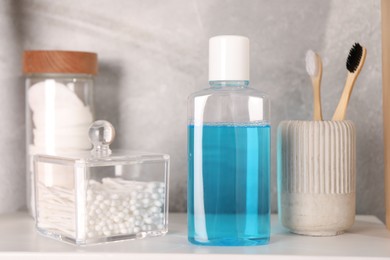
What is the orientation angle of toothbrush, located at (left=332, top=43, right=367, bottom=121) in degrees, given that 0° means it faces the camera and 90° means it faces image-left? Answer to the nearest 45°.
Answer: approximately 45°
